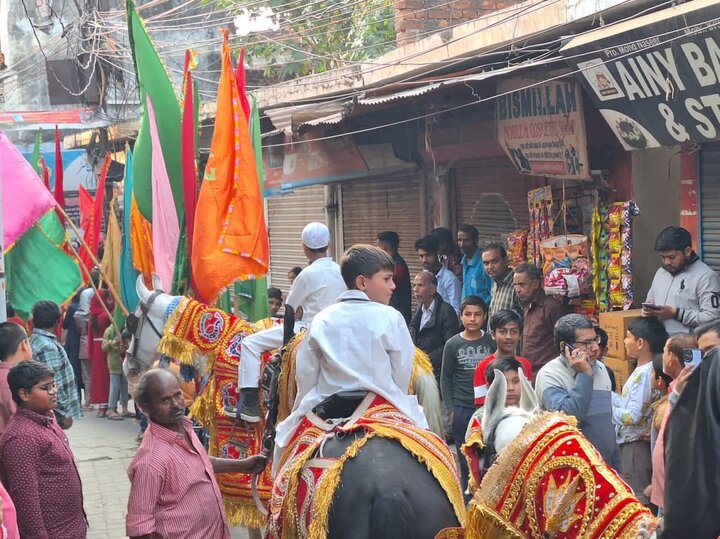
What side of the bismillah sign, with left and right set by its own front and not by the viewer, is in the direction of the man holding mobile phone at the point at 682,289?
left

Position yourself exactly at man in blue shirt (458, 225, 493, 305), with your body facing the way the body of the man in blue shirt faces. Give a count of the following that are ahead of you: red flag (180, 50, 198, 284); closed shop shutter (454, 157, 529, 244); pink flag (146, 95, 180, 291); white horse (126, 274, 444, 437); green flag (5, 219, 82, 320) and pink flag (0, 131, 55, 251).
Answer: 5

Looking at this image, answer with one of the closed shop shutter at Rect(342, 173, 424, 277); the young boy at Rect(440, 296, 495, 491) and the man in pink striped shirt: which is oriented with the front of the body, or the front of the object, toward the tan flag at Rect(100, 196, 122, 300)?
the closed shop shutter

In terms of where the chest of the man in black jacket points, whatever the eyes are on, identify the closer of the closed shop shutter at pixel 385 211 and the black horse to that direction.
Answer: the black horse

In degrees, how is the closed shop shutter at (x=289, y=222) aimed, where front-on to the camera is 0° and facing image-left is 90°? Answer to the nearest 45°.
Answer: approximately 45°

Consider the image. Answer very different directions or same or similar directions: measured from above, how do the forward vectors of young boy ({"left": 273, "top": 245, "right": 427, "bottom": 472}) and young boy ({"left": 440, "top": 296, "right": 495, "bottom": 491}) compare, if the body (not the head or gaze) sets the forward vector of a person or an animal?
very different directions

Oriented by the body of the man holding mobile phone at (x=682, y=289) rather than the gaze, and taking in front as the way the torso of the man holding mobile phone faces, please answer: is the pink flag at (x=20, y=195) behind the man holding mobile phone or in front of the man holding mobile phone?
in front

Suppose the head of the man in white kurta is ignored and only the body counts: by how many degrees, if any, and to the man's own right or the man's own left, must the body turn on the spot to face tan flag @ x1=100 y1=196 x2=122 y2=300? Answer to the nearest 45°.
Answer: approximately 45° to the man's own right

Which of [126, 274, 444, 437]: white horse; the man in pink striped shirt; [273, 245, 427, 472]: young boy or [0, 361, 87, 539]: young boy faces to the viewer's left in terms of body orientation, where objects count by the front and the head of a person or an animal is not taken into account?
the white horse

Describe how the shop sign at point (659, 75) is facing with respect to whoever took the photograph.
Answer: facing the viewer and to the left of the viewer

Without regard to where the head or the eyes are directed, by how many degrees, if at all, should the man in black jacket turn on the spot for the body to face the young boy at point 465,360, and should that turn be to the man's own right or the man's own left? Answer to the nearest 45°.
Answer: approximately 45° to the man's own left

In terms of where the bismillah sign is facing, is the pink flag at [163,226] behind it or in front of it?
in front

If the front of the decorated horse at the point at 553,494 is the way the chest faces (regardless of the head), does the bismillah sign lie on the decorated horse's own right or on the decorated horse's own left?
on the decorated horse's own right

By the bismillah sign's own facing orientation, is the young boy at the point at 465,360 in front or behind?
in front
